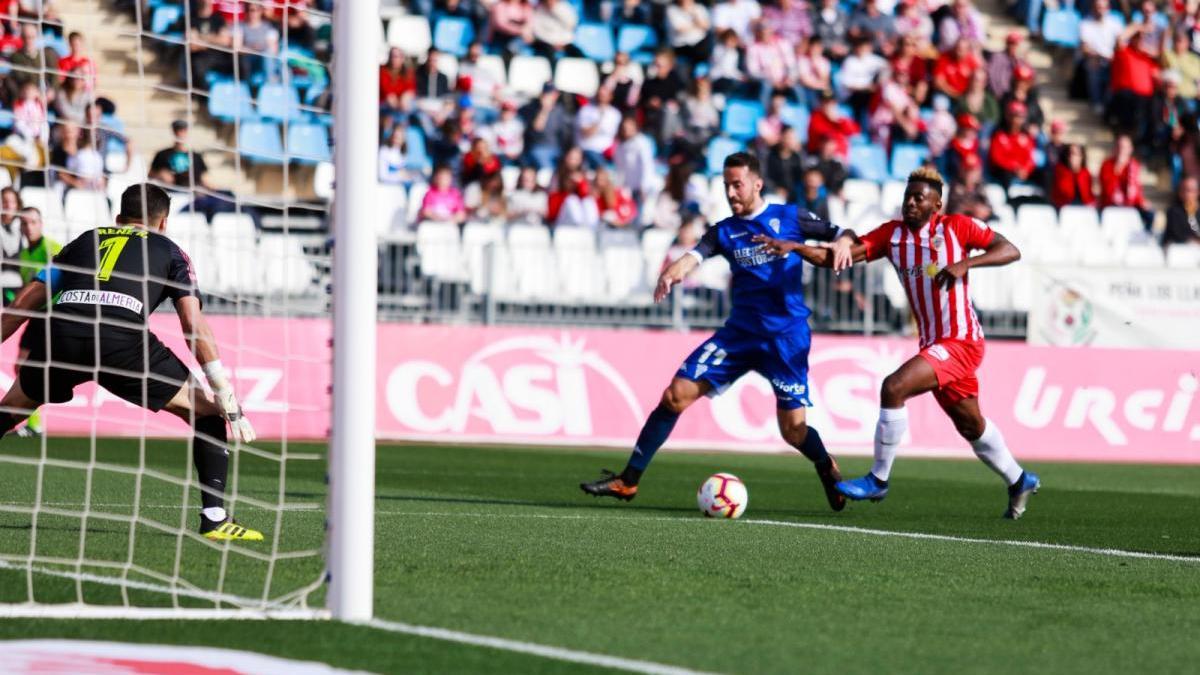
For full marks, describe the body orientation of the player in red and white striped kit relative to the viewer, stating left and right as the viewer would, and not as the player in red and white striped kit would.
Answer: facing the viewer and to the left of the viewer

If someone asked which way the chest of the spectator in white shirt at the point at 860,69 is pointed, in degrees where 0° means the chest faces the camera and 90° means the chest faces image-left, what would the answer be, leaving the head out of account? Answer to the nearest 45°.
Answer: approximately 0°

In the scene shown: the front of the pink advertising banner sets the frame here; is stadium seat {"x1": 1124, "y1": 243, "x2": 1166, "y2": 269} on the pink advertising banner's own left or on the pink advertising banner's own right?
on the pink advertising banner's own left

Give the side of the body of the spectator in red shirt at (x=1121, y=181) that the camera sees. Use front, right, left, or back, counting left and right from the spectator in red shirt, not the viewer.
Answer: front

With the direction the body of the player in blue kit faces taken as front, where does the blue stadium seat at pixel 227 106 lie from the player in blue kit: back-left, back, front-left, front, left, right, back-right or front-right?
right

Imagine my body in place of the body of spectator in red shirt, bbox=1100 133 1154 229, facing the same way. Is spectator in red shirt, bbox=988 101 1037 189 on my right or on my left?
on my right

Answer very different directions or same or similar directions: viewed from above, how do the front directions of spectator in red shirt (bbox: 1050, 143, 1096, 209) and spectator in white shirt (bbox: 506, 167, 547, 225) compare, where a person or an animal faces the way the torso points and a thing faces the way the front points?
same or similar directions

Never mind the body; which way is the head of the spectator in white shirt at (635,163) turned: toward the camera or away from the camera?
toward the camera

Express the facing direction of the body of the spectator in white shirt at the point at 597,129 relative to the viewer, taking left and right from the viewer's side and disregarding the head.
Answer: facing the viewer

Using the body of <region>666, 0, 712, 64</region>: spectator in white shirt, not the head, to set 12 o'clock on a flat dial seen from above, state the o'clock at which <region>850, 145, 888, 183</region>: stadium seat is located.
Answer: The stadium seat is roughly at 11 o'clock from the spectator in white shirt.

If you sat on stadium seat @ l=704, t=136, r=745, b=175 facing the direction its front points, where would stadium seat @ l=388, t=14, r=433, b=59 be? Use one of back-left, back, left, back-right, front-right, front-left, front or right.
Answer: right

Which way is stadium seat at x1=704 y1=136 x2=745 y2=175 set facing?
toward the camera

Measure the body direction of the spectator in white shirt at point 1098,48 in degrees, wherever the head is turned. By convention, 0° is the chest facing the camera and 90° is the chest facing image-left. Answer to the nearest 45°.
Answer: approximately 0°
